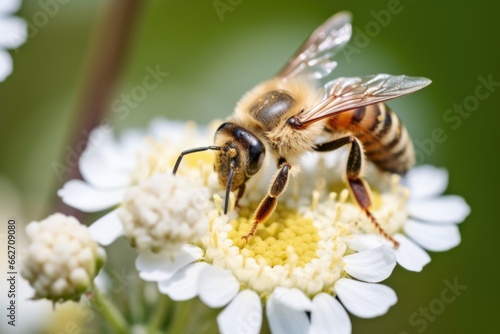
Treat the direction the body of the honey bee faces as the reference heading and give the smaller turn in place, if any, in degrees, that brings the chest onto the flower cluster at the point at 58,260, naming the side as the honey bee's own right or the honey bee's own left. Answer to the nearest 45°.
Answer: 0° — it already faces it

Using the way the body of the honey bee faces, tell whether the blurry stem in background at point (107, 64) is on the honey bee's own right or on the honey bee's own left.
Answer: on the honey bee's own right

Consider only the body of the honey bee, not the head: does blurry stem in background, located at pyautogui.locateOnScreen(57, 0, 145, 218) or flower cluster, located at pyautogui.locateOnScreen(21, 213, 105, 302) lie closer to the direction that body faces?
the flower cluster

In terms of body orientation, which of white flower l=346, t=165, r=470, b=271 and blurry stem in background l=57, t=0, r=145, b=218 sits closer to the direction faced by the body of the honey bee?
the blurry stem in background

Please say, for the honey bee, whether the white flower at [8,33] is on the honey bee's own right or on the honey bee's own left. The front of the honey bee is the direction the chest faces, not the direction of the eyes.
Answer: on the honey bee's own right

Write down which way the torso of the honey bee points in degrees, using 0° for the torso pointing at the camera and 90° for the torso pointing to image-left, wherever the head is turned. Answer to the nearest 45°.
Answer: approximately 45°
